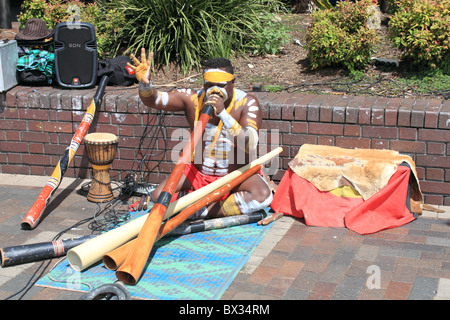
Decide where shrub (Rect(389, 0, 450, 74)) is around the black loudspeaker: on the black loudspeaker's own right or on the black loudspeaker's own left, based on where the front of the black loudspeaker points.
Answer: on the black loudspeaker's own left

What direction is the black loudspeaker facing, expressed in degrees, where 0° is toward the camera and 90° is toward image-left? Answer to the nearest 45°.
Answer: approximately 0°

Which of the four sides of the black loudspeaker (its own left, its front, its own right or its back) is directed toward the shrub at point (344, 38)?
left

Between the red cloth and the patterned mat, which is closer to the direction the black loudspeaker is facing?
the patterned mat

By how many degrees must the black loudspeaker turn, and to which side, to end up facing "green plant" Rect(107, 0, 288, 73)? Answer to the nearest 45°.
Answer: approximately 135° to its left

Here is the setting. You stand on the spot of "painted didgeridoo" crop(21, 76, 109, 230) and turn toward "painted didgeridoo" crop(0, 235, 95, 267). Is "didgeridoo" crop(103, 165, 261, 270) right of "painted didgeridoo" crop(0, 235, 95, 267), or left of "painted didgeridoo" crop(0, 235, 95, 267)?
left

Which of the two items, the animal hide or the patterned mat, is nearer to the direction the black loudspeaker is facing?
the patterned mat

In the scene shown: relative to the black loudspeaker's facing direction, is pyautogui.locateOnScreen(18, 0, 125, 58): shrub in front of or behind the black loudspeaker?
behind
